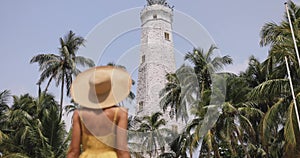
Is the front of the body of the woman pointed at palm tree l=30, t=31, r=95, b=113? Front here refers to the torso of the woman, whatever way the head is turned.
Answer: yes

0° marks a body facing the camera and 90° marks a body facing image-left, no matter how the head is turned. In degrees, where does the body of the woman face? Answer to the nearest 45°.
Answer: approximately 180°

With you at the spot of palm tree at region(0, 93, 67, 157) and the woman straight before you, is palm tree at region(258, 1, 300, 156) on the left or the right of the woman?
left

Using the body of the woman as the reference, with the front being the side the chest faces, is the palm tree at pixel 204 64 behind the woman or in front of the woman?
in front

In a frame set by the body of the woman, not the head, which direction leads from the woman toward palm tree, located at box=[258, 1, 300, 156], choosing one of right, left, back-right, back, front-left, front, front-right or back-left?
front-right

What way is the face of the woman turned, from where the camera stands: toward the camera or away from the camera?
away from the camera

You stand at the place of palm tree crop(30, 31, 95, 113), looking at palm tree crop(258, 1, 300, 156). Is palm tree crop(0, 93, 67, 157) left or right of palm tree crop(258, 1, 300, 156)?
right
